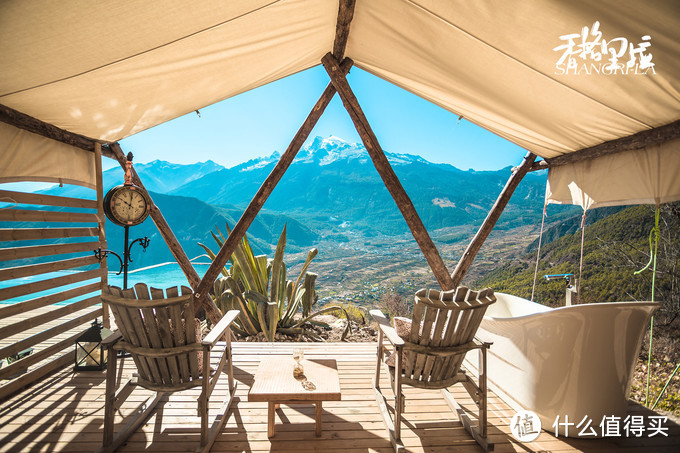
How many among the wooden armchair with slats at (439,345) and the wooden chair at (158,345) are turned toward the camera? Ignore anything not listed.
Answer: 0

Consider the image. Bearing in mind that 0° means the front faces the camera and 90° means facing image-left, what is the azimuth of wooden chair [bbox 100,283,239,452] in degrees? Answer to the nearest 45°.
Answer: approximately 225°

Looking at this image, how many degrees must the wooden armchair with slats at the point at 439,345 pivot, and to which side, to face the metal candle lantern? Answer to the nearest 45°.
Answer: approximately 45° to its left

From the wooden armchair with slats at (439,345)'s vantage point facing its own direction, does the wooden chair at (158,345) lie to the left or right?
on its left

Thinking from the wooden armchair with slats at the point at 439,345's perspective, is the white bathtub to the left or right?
on its right

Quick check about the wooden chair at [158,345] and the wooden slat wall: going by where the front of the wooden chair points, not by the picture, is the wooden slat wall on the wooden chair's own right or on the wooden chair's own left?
on the wooden chair's own left

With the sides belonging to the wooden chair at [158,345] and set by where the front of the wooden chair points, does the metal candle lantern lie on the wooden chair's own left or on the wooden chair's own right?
on the wooden chair's own left

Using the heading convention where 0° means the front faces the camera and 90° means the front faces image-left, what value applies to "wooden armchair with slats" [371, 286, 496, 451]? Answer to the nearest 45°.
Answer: approximately 135°

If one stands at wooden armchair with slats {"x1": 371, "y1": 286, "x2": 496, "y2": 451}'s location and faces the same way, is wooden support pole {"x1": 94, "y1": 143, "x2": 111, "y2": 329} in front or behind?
in front

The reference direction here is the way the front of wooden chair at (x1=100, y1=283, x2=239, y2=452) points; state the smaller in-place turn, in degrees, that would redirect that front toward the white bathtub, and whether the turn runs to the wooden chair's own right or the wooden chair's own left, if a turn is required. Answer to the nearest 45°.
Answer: approximately 90° to the wooden chair's own right

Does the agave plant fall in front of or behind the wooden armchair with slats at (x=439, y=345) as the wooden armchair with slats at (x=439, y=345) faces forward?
in front
